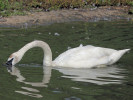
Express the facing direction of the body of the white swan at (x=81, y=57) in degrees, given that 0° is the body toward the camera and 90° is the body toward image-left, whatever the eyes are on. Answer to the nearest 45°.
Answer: approximately 90°
